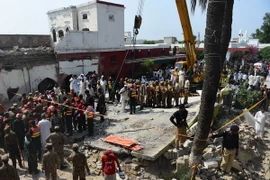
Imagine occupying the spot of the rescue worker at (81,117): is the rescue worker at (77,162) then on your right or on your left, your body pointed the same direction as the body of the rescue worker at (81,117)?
on your right

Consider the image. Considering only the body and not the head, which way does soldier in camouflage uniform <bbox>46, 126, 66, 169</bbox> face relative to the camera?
away from the camera

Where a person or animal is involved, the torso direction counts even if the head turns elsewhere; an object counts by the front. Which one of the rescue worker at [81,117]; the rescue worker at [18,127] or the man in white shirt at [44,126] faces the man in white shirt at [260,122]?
the rescue worker at [81,117]

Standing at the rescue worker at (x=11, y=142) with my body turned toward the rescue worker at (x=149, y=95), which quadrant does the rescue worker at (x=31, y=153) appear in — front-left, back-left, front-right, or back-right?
front-right

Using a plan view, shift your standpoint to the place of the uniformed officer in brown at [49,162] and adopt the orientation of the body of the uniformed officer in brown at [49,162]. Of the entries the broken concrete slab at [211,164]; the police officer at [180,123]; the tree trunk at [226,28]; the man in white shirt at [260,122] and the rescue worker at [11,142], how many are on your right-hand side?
4

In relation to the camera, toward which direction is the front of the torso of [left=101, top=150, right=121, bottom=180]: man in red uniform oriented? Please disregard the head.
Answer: away from the camera

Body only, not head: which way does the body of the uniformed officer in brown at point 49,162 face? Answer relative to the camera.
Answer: away from the camera

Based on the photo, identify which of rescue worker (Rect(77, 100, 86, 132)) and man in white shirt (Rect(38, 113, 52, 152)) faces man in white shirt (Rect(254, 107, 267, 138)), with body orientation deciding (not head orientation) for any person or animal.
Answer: the rescue worker

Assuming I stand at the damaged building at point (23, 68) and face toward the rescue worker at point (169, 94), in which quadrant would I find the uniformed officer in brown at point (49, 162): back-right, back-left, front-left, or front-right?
front-right

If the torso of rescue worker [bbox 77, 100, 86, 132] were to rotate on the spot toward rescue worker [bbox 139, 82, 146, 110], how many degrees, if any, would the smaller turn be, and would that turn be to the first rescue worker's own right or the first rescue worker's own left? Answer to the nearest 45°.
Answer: approximately 45° to the first rescue worker's own left

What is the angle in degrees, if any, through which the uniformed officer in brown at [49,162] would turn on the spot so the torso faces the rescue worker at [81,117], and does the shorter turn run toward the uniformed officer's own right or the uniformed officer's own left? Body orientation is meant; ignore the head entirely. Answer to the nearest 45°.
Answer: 0° — they already face them
